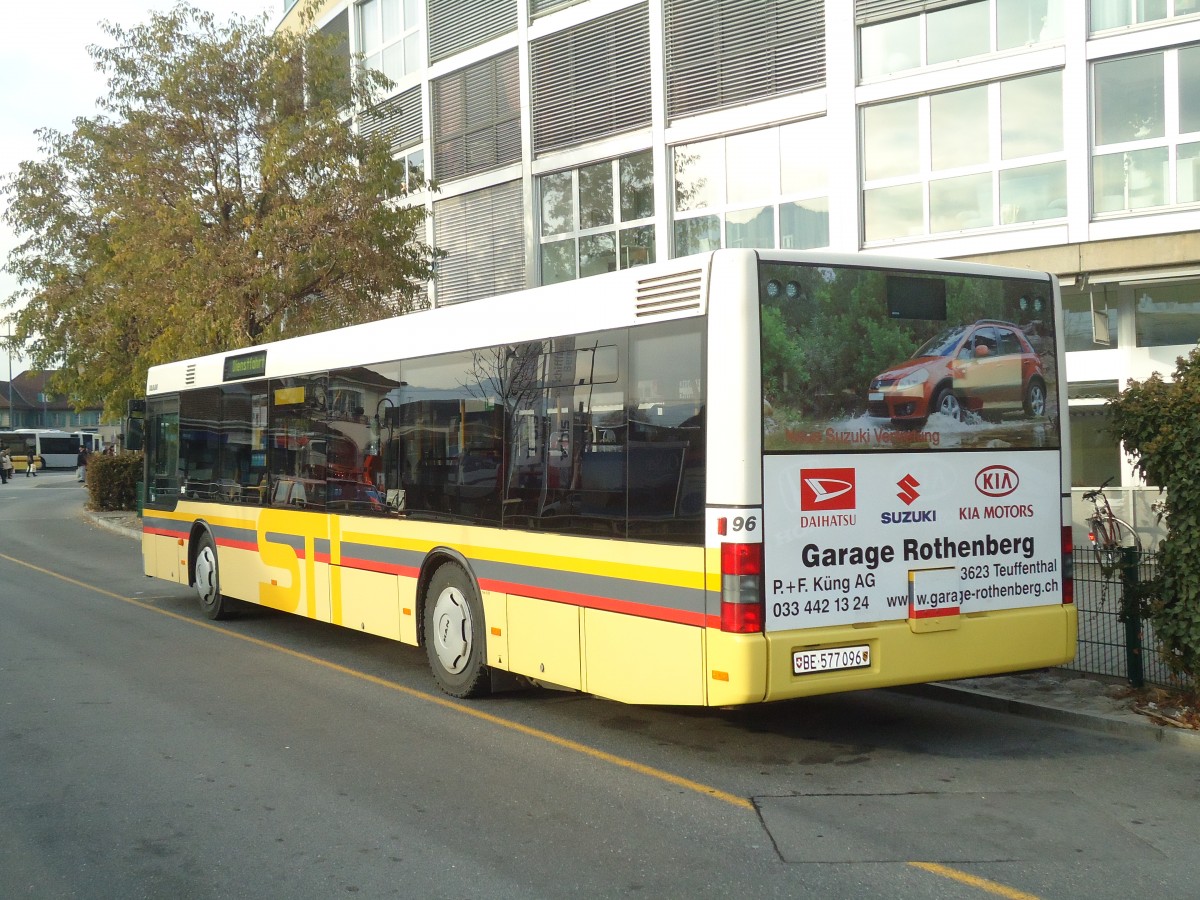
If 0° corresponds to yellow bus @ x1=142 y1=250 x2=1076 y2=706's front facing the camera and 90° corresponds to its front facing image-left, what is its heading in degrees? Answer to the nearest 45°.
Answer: approximately 135°

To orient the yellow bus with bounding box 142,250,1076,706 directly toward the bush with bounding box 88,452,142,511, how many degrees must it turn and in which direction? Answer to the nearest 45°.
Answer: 0° — it already faces it

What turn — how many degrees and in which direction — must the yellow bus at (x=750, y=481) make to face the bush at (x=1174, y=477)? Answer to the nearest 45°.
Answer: approximately 135° to its right
